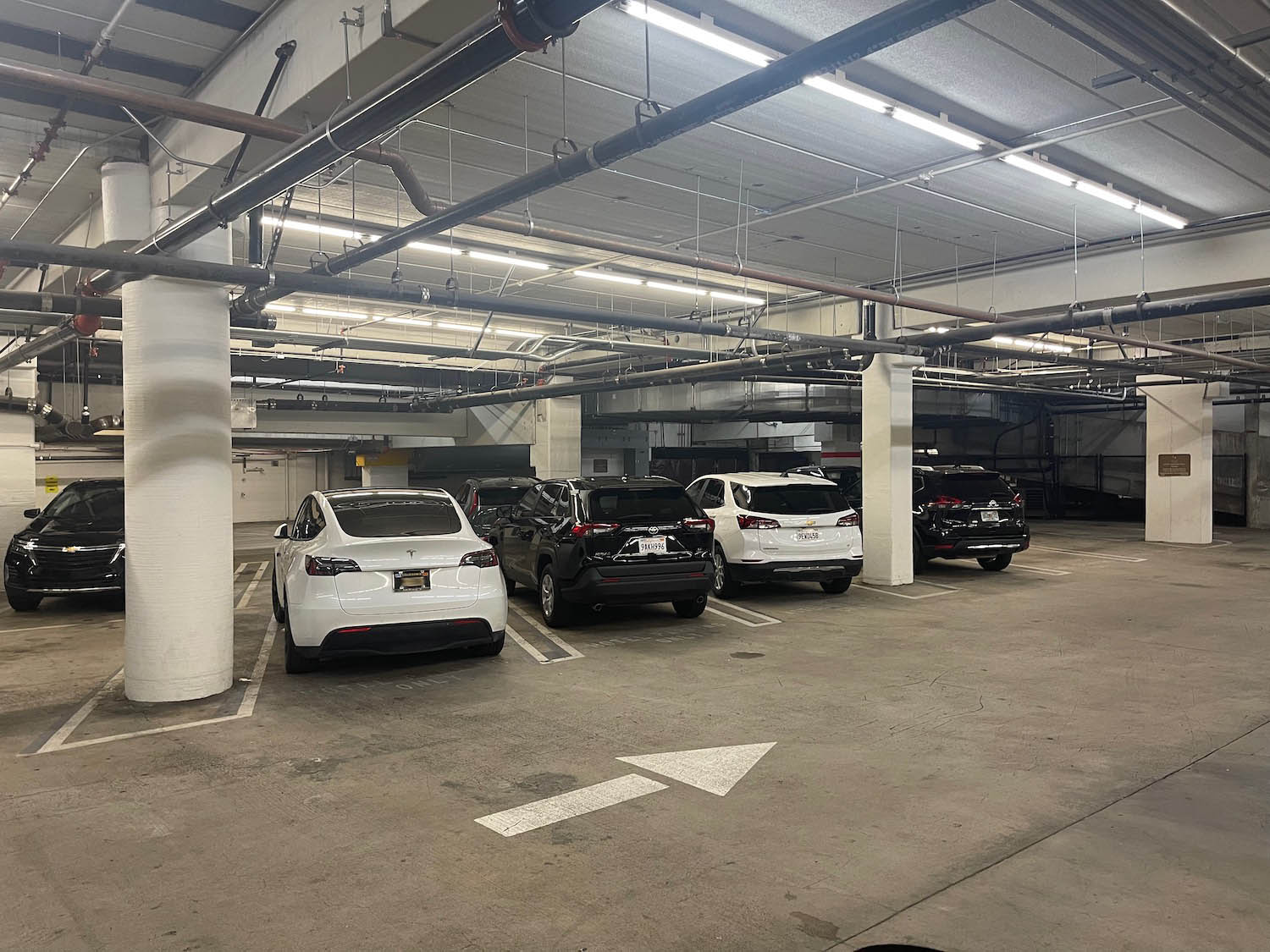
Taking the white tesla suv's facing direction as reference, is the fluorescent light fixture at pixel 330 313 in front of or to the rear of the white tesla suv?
in front

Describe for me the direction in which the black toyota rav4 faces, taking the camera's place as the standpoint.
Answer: facing away from the viewer and to the left of the viewer

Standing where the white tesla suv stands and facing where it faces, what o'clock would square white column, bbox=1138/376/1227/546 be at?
The square white column is roughly at 2 o'clock from the white tesla suv.

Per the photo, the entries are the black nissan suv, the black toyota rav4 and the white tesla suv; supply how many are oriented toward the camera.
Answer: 0

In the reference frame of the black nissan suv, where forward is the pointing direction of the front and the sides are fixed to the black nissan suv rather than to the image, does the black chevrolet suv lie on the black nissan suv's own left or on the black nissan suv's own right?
on the black nissan suv's own left

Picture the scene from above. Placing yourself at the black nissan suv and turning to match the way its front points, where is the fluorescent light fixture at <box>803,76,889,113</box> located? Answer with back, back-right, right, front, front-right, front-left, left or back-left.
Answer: back-left

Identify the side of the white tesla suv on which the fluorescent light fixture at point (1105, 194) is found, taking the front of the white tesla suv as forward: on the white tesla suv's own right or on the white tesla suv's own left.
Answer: on the white tesla suv's own right

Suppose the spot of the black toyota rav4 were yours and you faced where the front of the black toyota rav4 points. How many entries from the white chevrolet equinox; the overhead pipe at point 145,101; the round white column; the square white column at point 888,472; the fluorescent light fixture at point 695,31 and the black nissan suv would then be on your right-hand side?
3

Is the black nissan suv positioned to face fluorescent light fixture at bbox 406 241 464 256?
no

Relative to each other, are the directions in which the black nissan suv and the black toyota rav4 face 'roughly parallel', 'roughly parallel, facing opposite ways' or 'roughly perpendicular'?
roughly parallel

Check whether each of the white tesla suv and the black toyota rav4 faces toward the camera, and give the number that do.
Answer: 0

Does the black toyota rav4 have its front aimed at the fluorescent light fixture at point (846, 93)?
no

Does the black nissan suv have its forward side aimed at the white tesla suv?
no

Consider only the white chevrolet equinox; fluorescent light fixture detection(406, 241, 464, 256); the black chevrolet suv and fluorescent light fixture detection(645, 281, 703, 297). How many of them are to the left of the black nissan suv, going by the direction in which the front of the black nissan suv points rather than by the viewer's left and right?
4

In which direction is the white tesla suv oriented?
away from the camera

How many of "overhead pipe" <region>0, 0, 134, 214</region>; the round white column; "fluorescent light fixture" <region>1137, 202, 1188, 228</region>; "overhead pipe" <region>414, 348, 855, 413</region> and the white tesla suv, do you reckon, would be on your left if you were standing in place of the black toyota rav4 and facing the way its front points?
3

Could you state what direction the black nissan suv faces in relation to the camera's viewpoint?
facing away from the viewer and to the left of the viewer

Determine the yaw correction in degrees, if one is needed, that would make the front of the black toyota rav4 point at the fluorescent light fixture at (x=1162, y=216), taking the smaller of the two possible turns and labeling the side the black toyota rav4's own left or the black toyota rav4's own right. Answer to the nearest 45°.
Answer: approximately 135° to the black toyota rav4's own right
